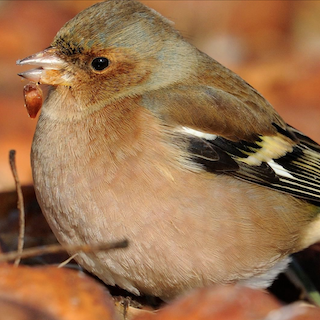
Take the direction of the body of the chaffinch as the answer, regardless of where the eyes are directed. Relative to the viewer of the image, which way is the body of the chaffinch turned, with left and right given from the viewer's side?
facing to the left of the viewer
